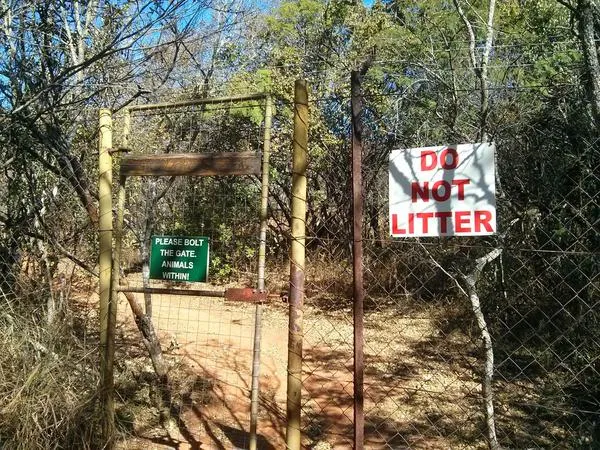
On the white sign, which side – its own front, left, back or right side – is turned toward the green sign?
right

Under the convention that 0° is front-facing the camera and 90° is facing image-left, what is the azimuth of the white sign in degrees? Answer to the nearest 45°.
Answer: approximately 0°

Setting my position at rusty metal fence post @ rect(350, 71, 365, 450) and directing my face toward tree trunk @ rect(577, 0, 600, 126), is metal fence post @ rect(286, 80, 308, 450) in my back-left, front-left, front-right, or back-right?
back-left

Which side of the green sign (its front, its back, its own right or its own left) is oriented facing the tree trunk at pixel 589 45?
left

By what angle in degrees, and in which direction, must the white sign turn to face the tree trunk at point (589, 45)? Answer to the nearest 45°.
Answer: approximately 135° to its left

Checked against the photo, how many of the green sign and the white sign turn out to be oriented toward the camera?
2

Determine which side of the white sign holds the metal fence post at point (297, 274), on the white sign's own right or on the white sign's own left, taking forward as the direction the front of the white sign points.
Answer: on the white sign's own right

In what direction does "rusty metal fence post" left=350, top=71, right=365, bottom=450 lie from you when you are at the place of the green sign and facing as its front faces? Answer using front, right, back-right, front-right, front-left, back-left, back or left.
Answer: front-left
